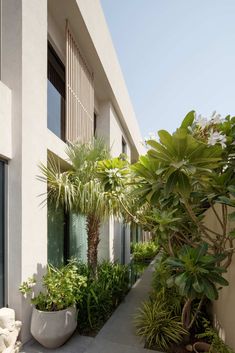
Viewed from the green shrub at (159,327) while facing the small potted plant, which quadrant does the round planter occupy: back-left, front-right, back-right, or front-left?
back-left

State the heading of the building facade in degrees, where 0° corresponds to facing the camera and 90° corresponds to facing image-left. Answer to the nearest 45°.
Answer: approximately 315°

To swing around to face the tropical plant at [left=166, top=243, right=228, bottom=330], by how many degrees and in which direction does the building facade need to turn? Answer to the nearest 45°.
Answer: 0° — it already faces it
